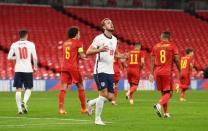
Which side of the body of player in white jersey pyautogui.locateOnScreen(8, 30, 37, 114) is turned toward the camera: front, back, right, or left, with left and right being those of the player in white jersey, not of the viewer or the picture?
back

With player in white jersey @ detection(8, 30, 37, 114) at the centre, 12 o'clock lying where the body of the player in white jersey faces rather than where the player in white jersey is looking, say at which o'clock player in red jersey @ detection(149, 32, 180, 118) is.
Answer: The player in red jersey is roughly at 4 o'clock from the player in white jersey.

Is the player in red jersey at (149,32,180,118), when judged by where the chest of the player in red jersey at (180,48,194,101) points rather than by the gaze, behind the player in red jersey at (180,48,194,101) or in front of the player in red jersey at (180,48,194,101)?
behind

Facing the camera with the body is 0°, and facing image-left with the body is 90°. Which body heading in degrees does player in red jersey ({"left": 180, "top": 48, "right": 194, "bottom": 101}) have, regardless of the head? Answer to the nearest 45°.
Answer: approximately 225°

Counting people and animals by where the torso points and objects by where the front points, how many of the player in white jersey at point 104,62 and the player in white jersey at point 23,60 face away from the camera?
1

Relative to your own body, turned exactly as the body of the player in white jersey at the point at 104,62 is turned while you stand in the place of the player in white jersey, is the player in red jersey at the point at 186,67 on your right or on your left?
on your left

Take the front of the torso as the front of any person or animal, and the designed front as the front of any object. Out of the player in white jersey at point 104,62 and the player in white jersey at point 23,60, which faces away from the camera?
the player in white jersey at point 23,60

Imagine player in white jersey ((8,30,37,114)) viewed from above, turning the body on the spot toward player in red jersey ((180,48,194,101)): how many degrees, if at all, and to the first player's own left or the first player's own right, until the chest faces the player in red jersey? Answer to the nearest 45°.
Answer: approximately 45° to the first player's own right

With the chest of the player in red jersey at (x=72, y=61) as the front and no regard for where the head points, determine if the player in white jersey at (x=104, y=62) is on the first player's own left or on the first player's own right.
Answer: on the first player's own right

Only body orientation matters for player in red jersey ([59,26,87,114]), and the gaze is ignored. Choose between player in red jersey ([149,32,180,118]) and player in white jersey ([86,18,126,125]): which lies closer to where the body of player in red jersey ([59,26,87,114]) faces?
the player in red jersey
